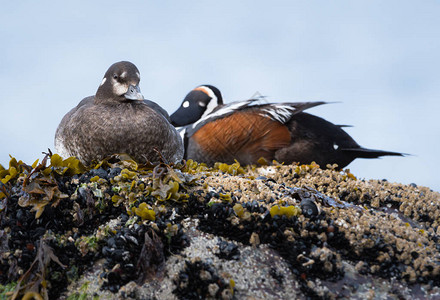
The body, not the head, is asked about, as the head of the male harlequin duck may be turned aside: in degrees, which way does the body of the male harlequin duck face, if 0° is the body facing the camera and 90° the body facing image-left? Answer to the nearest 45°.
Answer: approximately 90°

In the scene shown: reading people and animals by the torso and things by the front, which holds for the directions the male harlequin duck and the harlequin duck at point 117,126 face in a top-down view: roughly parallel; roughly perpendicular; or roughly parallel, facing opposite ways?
roughly perpendicular

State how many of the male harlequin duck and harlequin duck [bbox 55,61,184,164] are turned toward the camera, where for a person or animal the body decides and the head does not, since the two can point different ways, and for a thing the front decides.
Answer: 1

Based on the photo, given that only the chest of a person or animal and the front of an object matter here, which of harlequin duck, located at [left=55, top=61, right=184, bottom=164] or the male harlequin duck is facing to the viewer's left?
the male harlequin duck

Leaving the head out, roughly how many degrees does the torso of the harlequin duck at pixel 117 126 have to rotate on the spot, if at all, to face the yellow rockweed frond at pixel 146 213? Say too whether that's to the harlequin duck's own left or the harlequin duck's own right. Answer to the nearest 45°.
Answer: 0° — it already faces it

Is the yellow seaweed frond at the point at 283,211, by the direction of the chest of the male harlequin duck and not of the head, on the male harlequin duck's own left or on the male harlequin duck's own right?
on the male harlequin duck's own left

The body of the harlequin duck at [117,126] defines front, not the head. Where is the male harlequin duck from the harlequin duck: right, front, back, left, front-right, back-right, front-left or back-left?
back-left

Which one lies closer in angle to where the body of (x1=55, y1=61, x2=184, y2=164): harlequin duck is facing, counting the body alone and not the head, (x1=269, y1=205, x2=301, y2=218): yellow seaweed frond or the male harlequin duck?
the yellow seaweed frond

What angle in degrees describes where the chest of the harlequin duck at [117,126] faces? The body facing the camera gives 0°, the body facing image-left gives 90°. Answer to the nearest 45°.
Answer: approximately 0°

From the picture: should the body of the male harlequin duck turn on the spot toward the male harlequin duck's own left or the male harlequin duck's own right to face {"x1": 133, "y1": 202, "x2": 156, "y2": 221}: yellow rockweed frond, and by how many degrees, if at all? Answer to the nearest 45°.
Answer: approximately 90° to the male harlequin duck's own left
